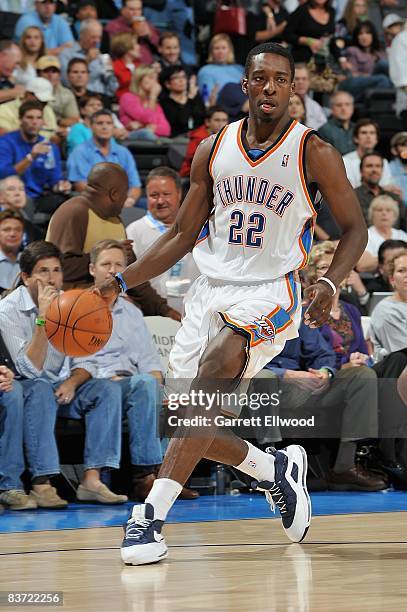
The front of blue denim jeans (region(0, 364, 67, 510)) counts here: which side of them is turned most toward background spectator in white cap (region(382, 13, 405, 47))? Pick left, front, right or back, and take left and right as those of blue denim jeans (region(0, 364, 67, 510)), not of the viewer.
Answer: left

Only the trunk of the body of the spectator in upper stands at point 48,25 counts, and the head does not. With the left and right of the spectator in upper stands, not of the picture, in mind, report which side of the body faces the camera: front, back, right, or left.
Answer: front

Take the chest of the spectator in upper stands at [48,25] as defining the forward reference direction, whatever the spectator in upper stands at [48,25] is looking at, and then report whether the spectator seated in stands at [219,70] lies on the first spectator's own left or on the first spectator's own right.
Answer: on the first spectator's own left

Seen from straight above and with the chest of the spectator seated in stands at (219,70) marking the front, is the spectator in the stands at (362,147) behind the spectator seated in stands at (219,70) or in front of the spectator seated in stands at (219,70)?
in front

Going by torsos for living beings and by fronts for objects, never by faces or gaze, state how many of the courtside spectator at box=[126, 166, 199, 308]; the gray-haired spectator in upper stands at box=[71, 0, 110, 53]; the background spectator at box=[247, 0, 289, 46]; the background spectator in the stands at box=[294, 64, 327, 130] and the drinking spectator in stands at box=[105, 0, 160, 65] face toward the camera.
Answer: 5

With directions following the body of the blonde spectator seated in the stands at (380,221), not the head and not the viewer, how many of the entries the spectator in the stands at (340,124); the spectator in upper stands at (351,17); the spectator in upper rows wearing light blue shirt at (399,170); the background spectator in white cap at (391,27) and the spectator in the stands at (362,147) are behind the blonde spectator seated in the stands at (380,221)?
5

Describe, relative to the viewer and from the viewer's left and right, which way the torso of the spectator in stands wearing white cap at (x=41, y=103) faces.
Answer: facing the viewer and to the right of the viewer

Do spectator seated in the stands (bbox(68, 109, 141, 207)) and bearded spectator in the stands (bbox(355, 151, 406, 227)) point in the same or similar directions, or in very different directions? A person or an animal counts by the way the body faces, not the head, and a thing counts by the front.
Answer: same or similar directions

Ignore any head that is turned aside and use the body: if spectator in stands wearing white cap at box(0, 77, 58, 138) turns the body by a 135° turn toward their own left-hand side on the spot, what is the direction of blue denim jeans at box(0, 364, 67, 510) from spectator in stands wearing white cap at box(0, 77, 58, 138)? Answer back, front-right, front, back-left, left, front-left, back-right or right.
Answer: back

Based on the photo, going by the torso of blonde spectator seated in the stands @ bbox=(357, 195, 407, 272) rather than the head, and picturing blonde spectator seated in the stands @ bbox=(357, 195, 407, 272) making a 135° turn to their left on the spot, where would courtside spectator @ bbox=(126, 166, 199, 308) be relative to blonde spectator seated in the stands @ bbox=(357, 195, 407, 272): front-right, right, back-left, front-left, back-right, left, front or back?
back

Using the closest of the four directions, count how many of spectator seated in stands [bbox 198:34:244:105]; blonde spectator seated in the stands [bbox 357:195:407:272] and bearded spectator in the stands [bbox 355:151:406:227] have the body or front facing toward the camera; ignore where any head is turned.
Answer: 3

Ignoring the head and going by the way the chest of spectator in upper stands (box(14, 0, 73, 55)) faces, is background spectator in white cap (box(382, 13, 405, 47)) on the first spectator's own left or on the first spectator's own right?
on the first spectator's own left

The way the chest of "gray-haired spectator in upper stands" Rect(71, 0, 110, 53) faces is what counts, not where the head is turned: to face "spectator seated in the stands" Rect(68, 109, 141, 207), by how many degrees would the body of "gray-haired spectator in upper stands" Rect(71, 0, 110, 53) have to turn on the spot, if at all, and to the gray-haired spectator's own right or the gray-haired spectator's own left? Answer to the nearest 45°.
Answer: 0° — they already face them

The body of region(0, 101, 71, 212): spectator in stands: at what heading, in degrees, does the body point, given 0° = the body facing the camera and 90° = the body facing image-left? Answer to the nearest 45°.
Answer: approximately 315°

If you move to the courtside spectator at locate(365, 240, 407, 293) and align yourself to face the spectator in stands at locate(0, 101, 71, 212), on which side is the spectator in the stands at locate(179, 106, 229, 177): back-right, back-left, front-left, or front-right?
front-right

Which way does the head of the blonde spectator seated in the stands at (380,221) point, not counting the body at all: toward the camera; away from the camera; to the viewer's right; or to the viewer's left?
toward the camera

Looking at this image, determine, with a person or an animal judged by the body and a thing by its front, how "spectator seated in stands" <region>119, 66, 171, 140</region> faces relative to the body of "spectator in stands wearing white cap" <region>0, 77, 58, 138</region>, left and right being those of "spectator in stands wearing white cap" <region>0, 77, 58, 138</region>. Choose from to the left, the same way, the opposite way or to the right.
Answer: the same way

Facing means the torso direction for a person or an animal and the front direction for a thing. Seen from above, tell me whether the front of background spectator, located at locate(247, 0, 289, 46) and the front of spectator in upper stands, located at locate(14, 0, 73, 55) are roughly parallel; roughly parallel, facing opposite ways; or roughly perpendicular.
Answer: roughly parallel
